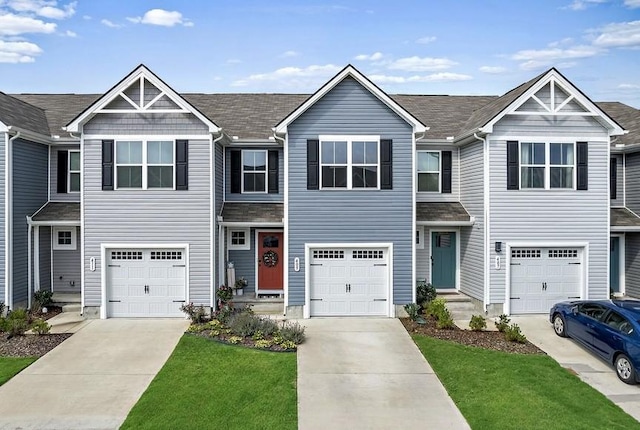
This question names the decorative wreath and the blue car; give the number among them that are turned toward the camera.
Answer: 1

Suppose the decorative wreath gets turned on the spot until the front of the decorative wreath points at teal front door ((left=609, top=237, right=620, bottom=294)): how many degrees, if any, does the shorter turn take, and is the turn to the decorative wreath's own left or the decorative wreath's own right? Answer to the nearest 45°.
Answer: approximately 90° to the decorative wreath's own left

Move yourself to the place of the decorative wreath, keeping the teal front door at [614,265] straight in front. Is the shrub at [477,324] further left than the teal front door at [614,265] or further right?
right

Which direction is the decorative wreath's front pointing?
toward the camera

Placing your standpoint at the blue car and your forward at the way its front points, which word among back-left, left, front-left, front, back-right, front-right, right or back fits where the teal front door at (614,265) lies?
front-right

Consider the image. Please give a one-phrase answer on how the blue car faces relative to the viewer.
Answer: facing away from the viewer and to the left of the viewer

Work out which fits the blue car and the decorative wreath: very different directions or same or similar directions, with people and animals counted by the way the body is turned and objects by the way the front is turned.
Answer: very different directions

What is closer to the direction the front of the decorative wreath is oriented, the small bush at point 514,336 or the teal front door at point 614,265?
the small bush

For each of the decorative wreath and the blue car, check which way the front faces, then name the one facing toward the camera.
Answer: the decorative wreath

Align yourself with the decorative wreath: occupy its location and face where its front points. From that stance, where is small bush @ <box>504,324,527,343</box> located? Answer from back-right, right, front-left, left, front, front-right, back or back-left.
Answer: front-left
